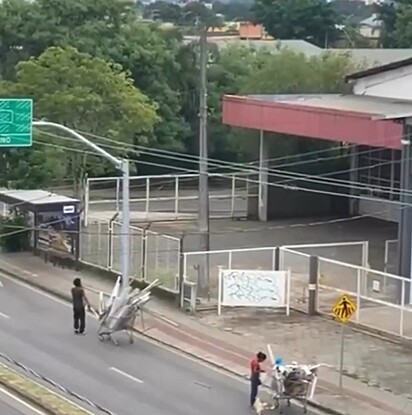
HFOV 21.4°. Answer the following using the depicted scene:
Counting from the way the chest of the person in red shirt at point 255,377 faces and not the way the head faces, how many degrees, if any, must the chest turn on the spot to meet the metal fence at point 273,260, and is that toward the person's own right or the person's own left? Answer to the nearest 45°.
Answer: approximately 90° to the person's own left

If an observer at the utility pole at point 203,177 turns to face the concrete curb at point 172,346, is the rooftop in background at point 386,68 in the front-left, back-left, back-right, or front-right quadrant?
back-left

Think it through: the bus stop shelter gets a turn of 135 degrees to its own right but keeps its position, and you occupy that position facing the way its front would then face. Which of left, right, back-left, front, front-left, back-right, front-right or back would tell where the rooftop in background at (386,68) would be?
right

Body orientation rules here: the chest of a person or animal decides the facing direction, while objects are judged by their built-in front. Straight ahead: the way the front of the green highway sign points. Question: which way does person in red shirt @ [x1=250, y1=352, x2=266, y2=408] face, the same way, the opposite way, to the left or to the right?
to the left

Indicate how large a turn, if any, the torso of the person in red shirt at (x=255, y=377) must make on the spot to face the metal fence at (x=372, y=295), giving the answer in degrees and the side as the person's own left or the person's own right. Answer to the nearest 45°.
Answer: approximately 90° to the person's own left

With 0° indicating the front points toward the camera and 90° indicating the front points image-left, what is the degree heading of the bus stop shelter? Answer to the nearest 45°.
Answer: approximately 45°

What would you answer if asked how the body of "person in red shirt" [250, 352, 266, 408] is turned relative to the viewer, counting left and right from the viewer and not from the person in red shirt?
facing to the right of the viewer

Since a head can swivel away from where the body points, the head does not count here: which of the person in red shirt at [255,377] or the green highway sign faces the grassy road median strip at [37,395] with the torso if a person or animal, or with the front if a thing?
the green highway sign

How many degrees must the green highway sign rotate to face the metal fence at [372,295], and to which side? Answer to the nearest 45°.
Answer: approximately 90° to its left

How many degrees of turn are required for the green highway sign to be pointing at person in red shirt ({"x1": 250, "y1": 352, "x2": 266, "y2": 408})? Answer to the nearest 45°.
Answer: approximately 45° to its left

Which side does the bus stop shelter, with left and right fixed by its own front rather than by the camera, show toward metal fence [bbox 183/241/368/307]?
left

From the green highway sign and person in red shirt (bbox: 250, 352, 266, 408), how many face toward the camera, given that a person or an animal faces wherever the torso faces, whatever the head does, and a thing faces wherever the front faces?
1

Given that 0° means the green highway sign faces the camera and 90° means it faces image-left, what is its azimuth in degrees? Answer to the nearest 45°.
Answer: approximately 0°

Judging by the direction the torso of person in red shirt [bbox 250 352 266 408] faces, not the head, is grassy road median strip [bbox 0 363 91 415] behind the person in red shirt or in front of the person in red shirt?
behind

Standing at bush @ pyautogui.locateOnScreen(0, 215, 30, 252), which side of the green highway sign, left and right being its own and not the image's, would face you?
back
